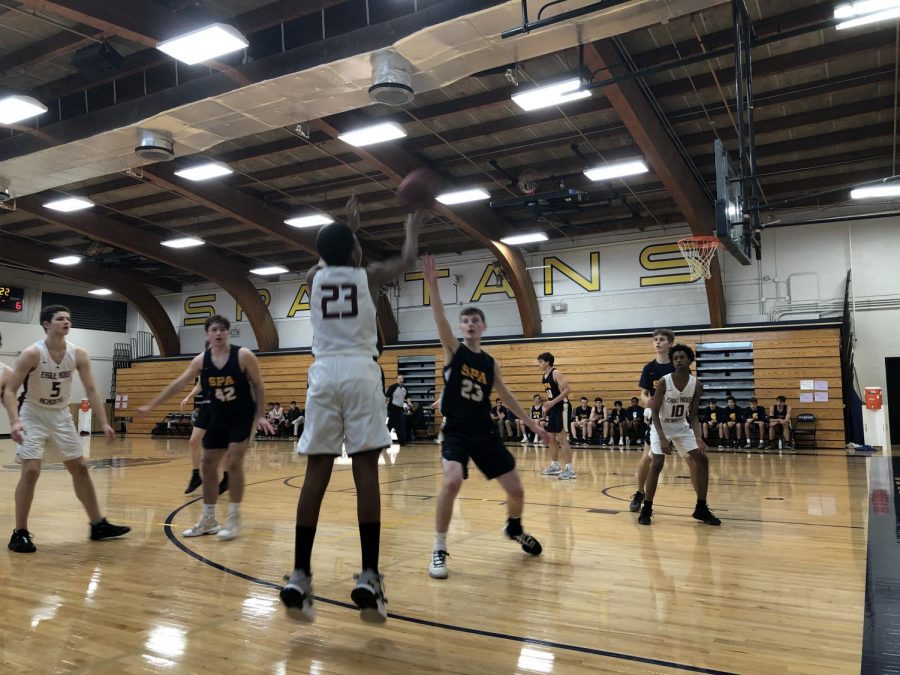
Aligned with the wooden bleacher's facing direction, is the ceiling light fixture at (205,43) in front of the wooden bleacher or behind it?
in front

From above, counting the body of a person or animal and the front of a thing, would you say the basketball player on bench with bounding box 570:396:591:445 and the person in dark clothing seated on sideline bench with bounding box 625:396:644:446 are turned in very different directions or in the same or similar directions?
same or similar directions

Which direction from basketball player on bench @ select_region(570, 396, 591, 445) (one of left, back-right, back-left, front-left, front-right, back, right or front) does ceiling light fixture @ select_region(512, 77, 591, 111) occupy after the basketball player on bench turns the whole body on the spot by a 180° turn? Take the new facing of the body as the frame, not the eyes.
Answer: back

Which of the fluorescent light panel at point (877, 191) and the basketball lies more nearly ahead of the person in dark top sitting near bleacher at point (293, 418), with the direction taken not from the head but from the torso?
the basketball

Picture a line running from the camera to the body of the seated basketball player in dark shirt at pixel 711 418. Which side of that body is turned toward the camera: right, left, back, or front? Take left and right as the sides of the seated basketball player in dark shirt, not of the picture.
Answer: front

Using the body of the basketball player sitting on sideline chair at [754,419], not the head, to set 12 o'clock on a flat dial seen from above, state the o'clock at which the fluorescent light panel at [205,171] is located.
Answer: The fluorescent light panel is roughly at 2 o'clock from the basketball player sitting on sideline chair.

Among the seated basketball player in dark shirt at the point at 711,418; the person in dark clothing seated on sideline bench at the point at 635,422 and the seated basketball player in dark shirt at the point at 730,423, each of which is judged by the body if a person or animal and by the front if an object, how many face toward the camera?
3

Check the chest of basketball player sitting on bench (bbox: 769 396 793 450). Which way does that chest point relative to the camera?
toward the camera

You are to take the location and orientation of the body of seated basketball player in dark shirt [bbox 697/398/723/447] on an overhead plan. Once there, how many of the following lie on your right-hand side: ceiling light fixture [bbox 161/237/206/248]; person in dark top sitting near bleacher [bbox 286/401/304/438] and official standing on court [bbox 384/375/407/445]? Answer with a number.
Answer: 3

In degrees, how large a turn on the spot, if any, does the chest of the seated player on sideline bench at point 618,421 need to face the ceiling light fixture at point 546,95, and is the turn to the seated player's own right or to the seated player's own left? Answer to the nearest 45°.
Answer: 0° — they already face it

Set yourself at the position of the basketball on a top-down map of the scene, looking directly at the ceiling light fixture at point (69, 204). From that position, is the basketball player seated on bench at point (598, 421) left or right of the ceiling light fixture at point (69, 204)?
right

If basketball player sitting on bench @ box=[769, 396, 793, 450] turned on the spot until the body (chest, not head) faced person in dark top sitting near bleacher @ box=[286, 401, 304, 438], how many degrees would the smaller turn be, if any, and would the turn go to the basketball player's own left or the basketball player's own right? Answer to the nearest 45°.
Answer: approximately 90° to the basketball player's own right

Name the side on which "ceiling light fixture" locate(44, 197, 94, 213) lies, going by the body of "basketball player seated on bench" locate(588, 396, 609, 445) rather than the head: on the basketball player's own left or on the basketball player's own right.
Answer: on the basketball player's own right

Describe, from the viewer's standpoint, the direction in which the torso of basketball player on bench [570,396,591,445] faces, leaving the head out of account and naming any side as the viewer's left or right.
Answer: facing the viewer

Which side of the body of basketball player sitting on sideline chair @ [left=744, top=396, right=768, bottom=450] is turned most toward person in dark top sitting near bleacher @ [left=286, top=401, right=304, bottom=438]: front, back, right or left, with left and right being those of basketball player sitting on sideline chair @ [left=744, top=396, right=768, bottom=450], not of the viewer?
right

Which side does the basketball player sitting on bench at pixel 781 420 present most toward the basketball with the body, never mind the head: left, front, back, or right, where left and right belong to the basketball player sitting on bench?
front

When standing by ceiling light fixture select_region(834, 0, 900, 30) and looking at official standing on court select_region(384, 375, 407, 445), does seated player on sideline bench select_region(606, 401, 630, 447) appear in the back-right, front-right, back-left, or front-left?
front-right

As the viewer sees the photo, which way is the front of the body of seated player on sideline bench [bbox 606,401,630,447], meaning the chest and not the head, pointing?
toward the camera
